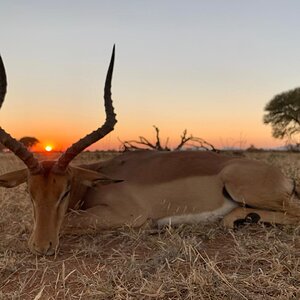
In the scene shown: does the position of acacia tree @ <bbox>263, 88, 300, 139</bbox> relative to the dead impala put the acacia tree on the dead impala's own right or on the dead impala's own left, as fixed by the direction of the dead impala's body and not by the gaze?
on the dead impala's own right

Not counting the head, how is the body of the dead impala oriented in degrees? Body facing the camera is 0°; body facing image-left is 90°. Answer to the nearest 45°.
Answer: approximately 90°
